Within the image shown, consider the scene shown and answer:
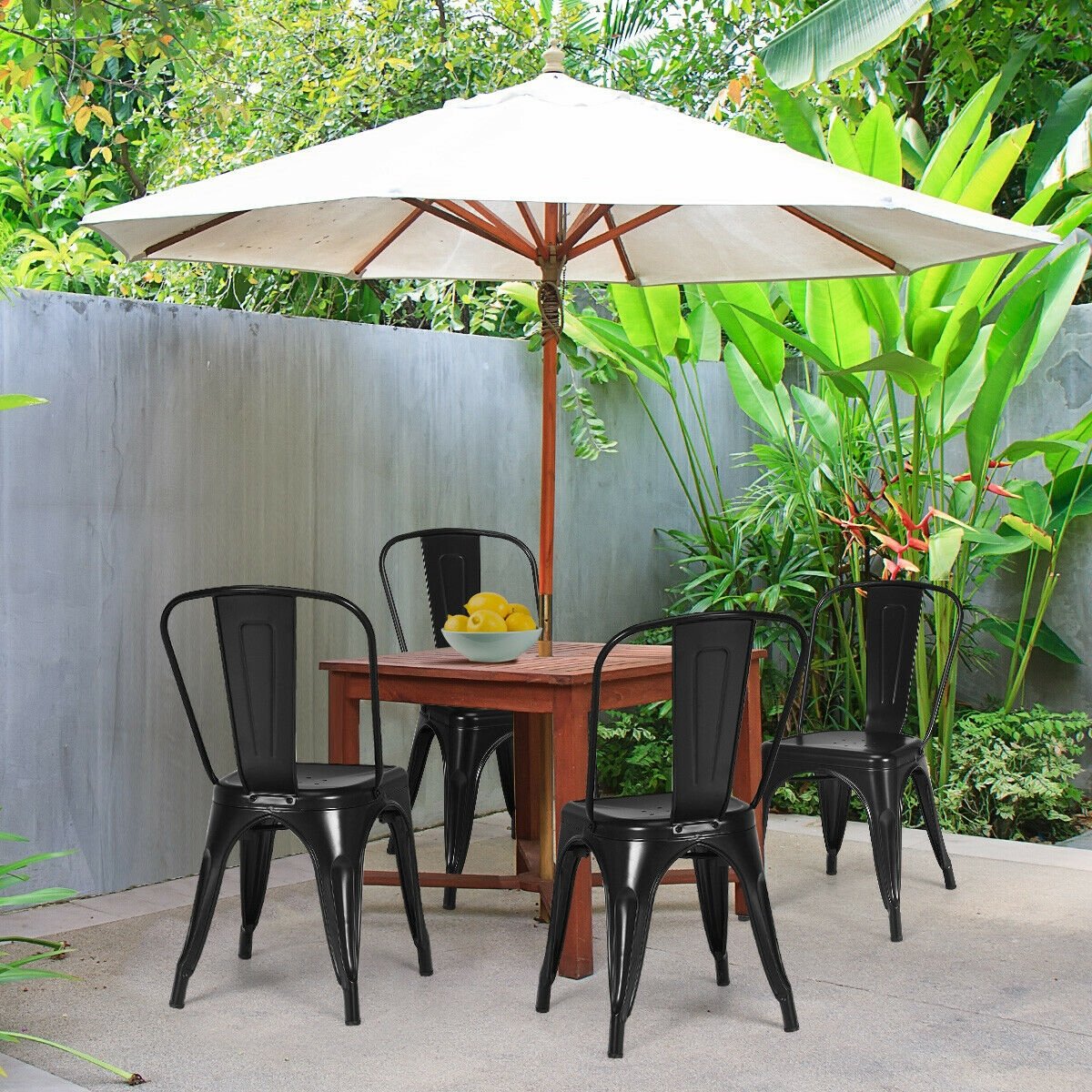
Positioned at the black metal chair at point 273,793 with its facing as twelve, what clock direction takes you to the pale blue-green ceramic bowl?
The pale blue-green ceramic bowl is roughly at 12 o'clock from the black metal chair.

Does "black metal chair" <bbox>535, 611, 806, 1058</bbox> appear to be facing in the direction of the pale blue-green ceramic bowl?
yes

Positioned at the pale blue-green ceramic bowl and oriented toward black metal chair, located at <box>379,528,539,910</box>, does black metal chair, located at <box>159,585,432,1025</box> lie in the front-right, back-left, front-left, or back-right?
back-left

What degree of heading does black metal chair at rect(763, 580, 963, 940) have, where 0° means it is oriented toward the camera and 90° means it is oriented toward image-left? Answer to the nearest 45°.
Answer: approximately 45°

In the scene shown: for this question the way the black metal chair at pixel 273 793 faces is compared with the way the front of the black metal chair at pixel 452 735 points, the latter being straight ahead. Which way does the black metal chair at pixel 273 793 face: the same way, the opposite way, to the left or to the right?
to the left

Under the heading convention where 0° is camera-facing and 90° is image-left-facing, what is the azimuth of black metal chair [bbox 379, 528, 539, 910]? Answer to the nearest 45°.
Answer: approximately 315°

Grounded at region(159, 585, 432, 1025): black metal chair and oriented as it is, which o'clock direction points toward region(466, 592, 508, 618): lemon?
The lemon is roughly at 12 o'clock from the black metal chair.

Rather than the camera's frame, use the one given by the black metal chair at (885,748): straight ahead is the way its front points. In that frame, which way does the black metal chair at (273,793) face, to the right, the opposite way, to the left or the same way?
the opposite way

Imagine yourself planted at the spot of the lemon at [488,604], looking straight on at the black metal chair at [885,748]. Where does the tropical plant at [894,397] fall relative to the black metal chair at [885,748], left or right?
left

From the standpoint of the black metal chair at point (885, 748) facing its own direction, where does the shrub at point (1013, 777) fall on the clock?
The shrub is roughly at 5 o'clock from the black metal chair.
